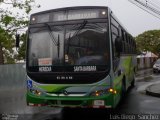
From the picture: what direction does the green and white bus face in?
toward the camera

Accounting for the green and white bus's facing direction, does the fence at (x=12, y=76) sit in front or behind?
behind
